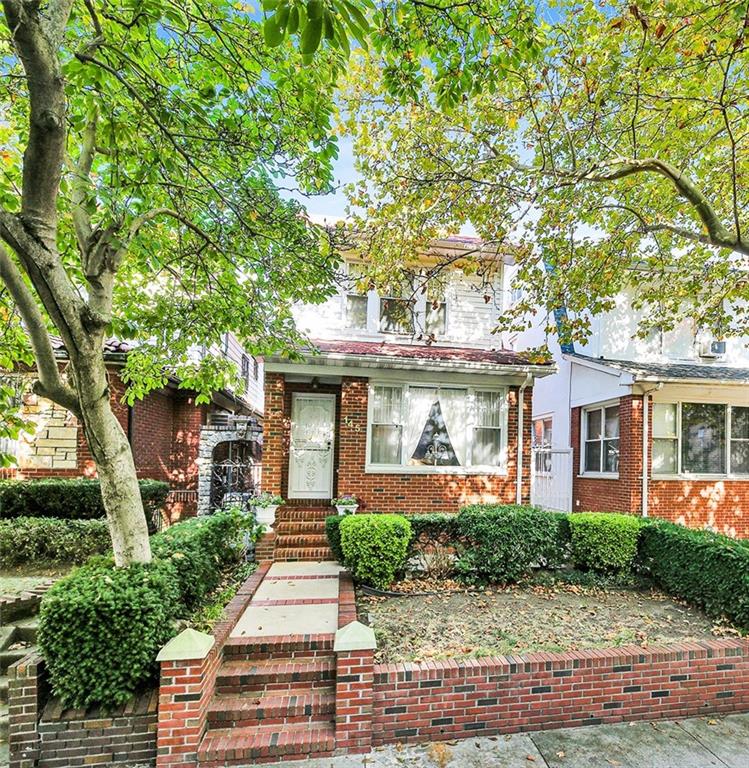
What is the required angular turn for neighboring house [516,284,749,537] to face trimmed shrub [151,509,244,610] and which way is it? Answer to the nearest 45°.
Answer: approximately 45° to its right

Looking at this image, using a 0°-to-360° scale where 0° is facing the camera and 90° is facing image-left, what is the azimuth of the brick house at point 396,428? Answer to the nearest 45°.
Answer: approximately 0°

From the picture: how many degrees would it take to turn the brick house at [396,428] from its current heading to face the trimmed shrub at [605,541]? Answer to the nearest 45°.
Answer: approximately 45° to its left

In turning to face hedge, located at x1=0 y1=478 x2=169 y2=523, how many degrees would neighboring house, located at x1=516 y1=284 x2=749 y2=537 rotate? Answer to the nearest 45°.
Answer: approximately 45° to its right

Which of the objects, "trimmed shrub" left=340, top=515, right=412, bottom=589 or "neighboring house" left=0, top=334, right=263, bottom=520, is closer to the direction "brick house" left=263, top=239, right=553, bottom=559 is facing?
the trimmed shrub

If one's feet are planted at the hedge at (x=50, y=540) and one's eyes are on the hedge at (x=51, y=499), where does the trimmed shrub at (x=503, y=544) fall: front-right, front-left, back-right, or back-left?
back-right

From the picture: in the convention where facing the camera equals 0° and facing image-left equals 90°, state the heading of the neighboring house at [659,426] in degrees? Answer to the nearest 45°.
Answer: approximately 0°

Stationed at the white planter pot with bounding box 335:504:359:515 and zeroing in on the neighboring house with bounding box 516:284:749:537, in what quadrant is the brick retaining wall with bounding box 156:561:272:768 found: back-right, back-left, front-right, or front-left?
back-right

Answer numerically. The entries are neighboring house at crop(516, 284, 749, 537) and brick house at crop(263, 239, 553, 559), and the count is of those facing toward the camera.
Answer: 2
